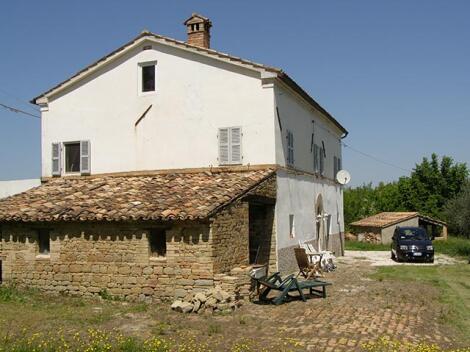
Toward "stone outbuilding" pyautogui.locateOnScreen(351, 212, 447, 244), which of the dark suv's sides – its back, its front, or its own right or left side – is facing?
back

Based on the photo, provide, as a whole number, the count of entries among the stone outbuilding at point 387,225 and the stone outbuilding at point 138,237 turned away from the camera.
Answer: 0

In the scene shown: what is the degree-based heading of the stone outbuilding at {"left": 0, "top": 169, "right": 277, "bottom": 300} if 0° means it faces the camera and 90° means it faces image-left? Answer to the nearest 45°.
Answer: approximately 315°

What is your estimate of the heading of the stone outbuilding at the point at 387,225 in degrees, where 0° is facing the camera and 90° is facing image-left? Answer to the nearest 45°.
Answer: approximately 315°
